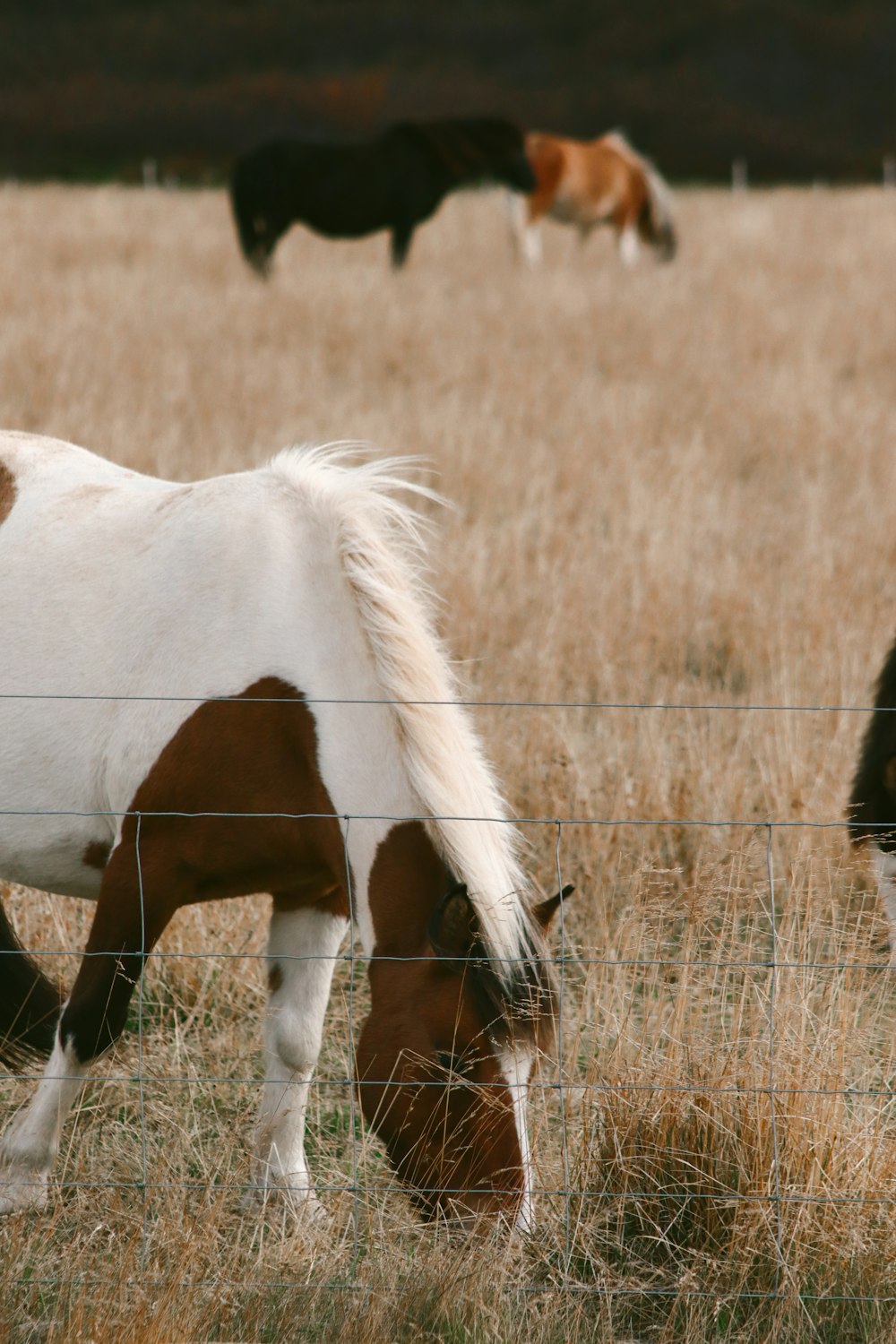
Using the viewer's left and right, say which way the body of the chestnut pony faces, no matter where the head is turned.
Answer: facing to the right of the viewer

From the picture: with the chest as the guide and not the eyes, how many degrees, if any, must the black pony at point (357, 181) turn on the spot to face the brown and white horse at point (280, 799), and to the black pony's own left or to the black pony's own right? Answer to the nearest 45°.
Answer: approximately 90° to the black pony's own right

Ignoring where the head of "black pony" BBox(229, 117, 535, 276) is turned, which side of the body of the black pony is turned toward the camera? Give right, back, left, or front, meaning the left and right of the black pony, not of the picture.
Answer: right

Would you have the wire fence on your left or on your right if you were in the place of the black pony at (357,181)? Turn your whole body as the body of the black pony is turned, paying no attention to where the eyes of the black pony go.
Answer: on your right

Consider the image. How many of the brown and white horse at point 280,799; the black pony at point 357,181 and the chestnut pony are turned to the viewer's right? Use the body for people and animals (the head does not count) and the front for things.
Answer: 3

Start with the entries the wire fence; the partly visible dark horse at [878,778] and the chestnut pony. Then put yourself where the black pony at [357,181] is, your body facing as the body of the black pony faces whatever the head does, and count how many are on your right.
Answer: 2

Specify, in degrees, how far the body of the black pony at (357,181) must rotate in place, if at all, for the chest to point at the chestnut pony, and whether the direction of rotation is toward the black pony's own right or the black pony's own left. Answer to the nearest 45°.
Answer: approximately 45° to the black pony's own left

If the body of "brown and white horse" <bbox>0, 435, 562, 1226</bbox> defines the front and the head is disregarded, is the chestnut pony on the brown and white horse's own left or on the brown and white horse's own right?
on the brown and white horse's own left

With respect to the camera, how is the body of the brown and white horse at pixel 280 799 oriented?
to the viewer's right

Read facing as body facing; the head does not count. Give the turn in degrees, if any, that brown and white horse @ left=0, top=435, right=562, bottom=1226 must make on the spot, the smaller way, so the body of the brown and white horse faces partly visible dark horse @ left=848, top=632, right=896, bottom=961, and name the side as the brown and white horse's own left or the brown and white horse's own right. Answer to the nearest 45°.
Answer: approximately 45° to the brown and white horse's own left

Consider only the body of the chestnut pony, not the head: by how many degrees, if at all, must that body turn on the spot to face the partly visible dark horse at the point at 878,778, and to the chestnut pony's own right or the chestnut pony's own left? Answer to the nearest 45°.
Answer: approximately 90° to the chestnut pony's own right

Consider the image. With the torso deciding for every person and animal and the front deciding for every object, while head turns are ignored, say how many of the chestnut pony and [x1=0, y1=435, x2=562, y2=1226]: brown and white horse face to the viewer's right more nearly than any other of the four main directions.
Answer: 2
